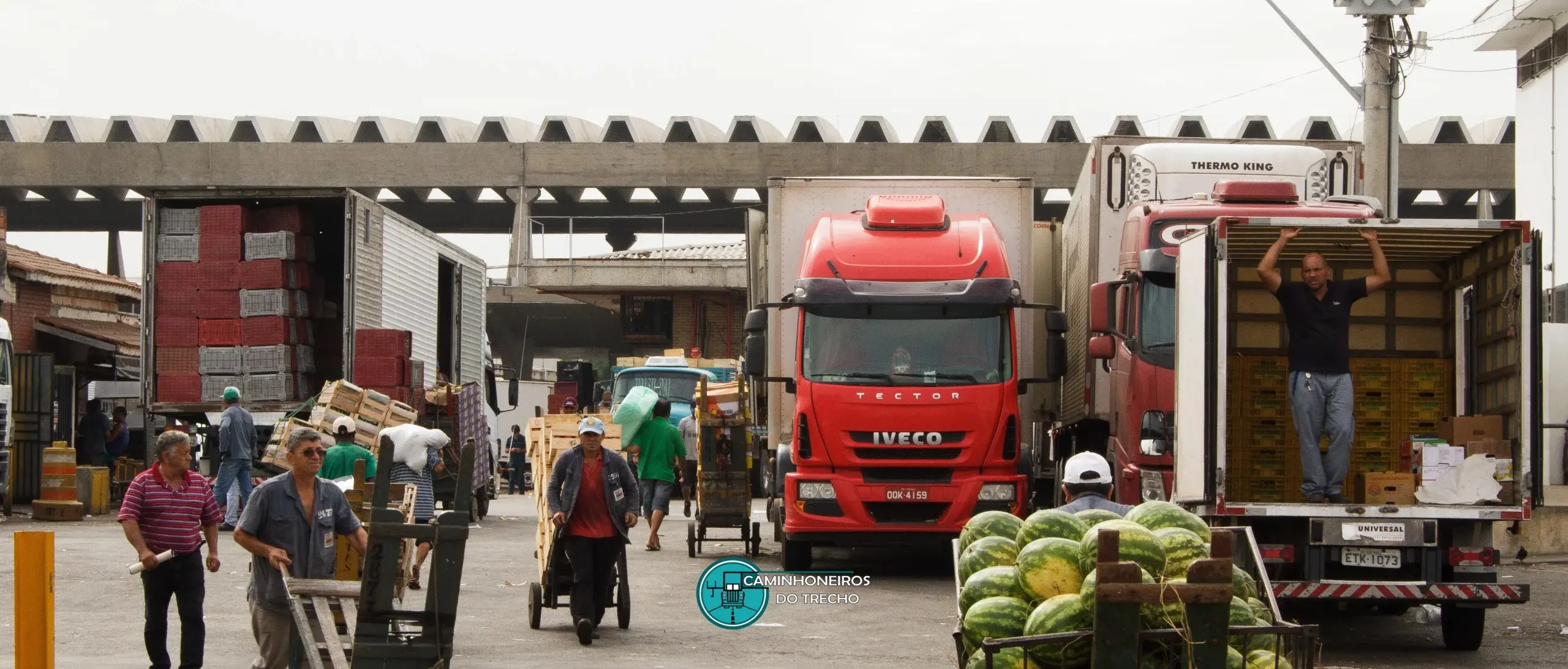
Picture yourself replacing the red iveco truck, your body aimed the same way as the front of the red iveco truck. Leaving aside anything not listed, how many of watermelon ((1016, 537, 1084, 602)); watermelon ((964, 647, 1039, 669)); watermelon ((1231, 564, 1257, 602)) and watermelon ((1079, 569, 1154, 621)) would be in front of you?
4

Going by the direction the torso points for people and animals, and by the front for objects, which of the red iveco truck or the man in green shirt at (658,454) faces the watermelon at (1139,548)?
the red iveco truck

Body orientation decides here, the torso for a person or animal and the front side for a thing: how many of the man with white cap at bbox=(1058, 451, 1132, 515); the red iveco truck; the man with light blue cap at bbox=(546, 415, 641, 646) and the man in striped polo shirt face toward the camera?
3

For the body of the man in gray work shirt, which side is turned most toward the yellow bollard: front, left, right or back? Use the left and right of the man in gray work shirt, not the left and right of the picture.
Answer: right

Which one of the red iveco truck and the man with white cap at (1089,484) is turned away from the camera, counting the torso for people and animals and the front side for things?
the man with white cap

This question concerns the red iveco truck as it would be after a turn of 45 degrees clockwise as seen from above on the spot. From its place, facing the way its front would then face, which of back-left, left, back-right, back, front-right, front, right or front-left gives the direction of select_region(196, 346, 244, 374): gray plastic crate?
right

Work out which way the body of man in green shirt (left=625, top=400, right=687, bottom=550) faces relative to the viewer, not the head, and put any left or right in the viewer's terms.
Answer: facing away from the viewer

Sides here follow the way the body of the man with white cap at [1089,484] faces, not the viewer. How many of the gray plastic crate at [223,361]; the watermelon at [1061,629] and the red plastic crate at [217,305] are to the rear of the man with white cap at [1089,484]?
1

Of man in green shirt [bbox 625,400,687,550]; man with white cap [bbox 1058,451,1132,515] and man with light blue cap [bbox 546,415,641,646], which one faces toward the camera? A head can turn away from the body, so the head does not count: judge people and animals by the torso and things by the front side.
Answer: man with light blue cap [bbox 546,415,641,646]

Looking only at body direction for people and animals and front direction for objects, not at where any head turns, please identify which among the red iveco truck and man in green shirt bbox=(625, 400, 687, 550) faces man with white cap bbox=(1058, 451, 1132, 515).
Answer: the red iveco truck

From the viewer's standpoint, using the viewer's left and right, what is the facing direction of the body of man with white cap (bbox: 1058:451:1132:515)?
facing away from the viewer

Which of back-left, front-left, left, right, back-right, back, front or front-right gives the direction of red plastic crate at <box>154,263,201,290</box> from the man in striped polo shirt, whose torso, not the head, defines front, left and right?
back

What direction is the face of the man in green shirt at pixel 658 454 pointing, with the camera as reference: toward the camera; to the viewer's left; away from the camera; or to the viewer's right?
away from the camera

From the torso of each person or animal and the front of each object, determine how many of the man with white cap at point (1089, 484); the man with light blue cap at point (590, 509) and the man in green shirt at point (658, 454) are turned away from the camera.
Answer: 2

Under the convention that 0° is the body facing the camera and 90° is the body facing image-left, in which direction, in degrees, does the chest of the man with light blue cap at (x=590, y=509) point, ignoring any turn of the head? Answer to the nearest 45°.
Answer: approximately 0°
